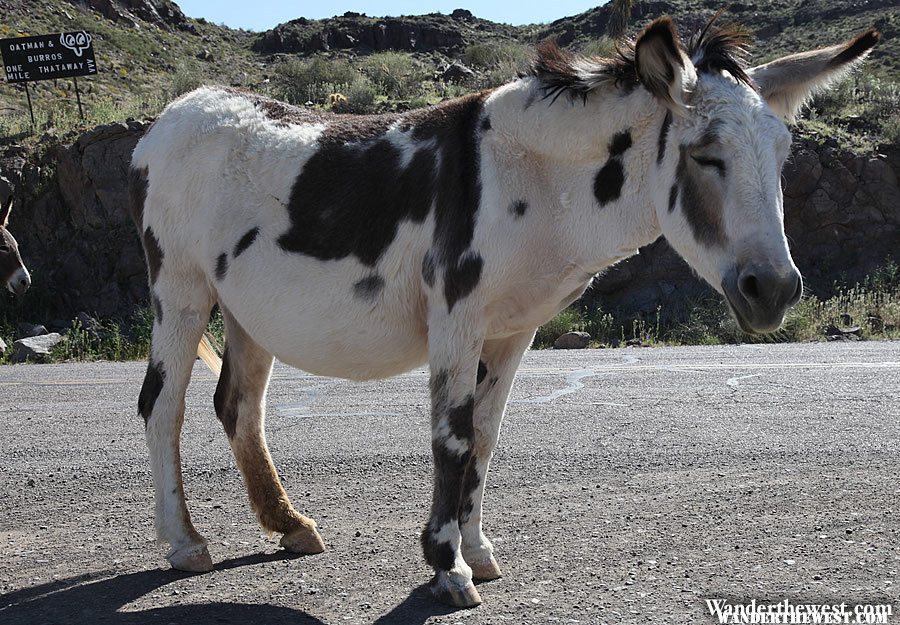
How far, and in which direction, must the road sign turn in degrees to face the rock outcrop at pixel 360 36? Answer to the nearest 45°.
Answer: approximately 135° to its left

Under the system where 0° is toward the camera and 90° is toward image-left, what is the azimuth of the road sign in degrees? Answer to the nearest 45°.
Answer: approximately 0°

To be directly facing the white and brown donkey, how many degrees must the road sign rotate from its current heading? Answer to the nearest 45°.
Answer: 0° — it already faces it

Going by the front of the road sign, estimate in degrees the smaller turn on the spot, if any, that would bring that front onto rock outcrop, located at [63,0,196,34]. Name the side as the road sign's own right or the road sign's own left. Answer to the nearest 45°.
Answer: approximately 180°
